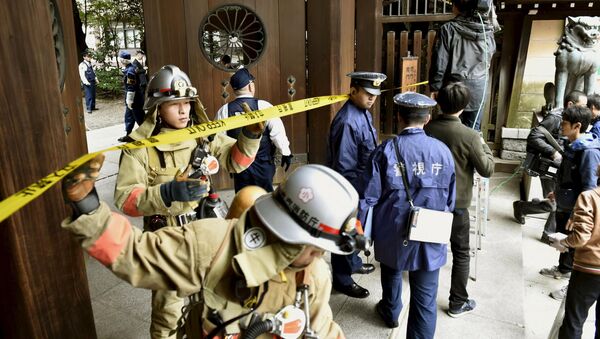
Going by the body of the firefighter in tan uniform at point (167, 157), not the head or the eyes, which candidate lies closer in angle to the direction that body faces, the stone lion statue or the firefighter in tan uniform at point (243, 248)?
the firefighter in tan uniform

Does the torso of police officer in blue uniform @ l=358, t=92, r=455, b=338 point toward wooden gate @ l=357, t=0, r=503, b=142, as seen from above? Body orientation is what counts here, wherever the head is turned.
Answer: yes

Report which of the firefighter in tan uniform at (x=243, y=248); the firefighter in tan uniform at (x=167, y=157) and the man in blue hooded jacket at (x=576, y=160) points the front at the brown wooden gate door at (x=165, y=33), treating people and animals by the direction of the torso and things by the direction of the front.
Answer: the man in blue hooded jacket

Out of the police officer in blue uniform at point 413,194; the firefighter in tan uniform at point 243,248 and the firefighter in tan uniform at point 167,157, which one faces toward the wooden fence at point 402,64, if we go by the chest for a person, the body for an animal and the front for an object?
the police officer in blue uniform

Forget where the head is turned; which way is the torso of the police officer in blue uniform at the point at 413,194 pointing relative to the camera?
away from the camera

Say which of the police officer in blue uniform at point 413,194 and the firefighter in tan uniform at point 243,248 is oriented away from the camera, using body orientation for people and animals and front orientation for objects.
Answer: the police officer in blue uniform

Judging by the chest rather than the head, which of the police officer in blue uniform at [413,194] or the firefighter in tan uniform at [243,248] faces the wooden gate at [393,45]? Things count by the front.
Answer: the police officer in blue uniform

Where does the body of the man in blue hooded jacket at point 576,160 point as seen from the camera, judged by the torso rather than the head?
to the viewer's left

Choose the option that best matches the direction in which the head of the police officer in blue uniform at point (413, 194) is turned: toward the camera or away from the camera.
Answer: away from the camera

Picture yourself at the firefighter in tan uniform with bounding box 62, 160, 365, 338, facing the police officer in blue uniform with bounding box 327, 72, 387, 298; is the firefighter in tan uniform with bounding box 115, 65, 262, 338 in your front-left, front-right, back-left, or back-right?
front-left

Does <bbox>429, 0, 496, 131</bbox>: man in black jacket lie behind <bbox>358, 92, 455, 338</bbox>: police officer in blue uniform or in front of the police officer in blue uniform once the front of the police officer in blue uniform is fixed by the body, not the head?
in front

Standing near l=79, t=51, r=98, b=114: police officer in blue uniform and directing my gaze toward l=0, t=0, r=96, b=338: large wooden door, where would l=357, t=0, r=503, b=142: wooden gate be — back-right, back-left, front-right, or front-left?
front-left

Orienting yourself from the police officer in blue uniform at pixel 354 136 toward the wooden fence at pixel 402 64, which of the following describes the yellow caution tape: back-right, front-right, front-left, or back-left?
back-left
